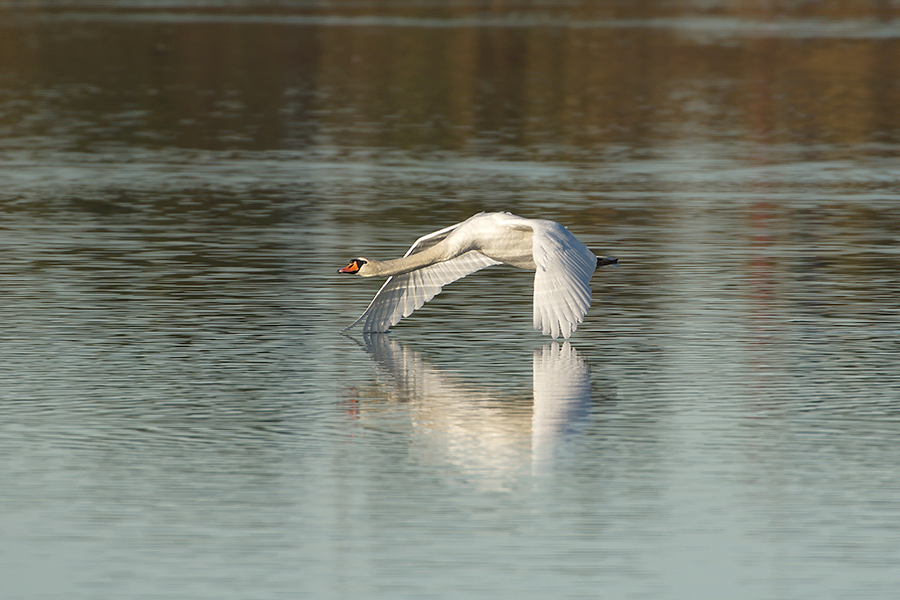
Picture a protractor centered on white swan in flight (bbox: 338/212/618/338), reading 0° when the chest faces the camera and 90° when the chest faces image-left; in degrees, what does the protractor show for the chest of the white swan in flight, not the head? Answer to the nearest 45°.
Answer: approximately 45°
